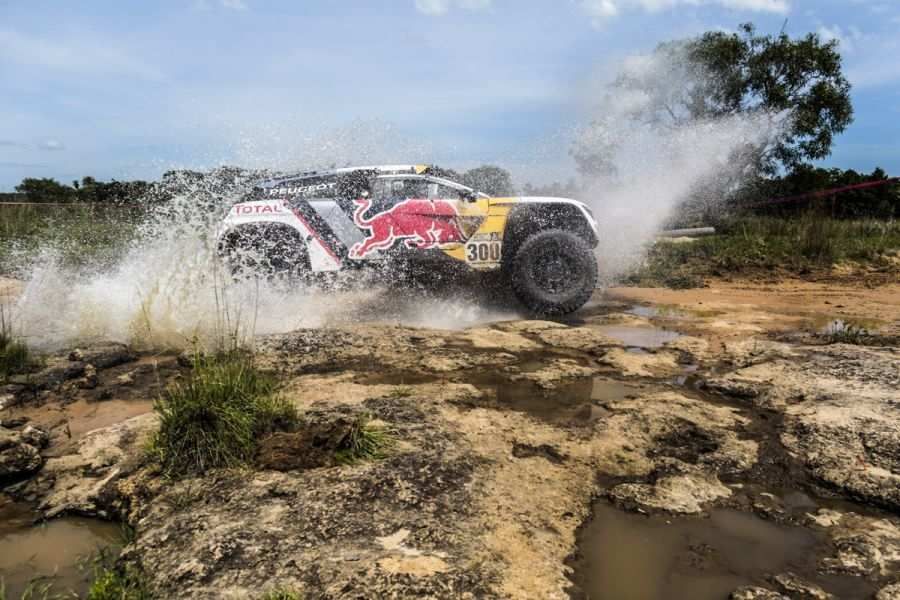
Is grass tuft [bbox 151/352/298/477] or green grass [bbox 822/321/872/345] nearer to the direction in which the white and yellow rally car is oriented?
the green grass

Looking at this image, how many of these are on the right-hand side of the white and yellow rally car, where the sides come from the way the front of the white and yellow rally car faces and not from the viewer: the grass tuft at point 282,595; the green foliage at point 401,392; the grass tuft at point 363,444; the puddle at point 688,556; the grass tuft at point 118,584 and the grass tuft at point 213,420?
6

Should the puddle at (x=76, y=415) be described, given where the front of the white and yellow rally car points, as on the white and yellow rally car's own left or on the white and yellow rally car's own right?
on the white and yellow rally car's own right

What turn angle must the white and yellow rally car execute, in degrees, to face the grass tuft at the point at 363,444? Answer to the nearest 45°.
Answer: approximately 90° to its right

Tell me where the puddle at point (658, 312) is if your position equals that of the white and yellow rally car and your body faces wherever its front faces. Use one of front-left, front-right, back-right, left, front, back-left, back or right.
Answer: front

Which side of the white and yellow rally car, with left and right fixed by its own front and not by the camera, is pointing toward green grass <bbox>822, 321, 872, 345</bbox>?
front

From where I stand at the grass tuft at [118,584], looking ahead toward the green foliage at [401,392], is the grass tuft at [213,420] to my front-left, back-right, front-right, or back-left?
front-left

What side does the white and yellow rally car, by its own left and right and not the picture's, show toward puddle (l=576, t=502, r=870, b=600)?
right

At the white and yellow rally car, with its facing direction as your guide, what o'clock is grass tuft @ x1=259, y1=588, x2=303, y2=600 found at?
The grass tuft is roughly at 3 o'clock from the white and yellow rally car.

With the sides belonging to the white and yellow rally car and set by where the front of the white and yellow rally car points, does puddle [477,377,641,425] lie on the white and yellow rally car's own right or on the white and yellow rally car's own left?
on the white and yellow rally car's own right

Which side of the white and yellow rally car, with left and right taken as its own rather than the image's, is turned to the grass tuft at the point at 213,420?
right

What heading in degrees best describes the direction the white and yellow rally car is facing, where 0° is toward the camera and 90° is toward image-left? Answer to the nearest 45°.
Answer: approximately 270°
